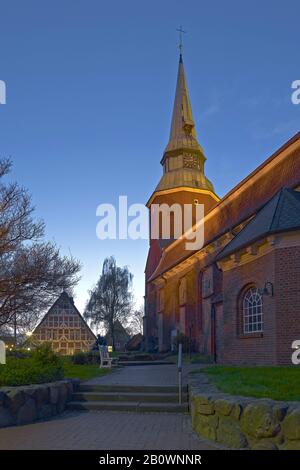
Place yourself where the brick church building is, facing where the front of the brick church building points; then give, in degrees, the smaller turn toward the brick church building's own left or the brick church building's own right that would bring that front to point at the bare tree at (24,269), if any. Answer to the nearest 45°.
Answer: approximately 45° to the brick church building's own left

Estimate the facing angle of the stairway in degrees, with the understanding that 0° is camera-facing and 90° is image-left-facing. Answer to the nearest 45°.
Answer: approximately 0°

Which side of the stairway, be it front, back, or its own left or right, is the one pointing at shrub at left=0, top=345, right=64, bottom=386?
right

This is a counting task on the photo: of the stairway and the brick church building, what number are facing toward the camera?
1

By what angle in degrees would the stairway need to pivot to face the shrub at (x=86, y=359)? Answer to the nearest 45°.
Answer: approximately 180°

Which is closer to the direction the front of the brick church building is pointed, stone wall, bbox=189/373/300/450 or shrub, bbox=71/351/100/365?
the shrub

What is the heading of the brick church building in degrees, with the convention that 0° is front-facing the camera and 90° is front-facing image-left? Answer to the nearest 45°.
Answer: approximately 135°

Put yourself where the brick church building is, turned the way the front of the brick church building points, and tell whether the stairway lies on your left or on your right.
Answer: on your left
